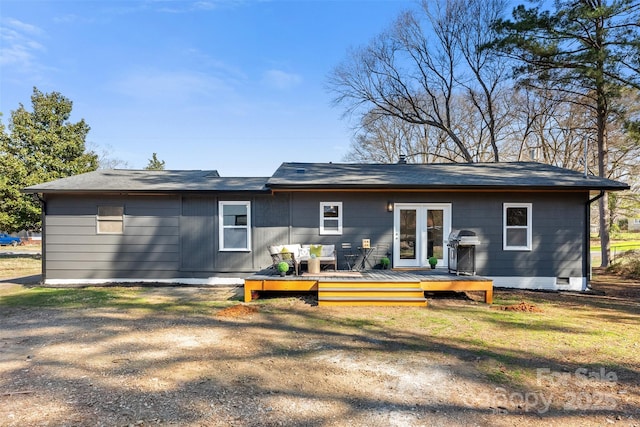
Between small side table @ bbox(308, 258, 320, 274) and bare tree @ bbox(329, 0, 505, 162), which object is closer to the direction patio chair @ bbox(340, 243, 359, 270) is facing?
the small side table

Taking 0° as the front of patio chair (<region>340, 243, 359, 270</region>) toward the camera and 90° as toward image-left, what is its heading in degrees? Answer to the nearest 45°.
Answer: approximately 315°

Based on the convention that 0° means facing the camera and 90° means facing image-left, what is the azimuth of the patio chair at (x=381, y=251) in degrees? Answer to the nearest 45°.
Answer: approximately 45°

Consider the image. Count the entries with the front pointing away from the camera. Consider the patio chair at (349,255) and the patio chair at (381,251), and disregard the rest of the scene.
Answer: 0

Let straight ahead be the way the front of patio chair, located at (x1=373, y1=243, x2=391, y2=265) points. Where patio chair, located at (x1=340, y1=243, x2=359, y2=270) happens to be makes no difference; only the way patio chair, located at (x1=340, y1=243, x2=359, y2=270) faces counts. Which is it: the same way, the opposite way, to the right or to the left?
to the left

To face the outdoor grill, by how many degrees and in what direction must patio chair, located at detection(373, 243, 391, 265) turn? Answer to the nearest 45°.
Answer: approximately 90° to its left
